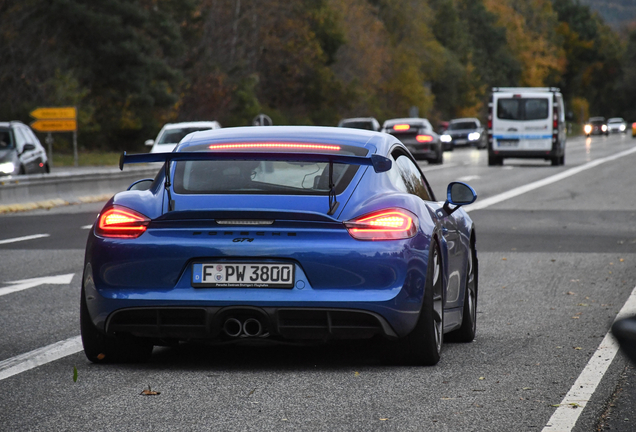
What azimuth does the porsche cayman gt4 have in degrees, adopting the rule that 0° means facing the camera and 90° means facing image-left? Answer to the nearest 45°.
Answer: approximately 180°

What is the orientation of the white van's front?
away from the camera

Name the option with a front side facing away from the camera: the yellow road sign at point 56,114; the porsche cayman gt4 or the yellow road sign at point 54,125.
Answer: the porsche cayman gt4

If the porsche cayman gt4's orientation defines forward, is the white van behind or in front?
in front

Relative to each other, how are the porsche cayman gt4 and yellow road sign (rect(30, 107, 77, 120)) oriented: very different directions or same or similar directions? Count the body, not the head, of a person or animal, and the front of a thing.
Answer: very different directions

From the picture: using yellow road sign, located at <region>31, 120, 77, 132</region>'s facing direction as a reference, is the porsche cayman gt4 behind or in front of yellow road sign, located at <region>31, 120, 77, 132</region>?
in front

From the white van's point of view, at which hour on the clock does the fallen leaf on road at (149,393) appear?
The fallen leaf on road is roughly at 6 o'clock from the white van.

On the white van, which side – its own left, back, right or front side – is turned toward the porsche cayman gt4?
back
